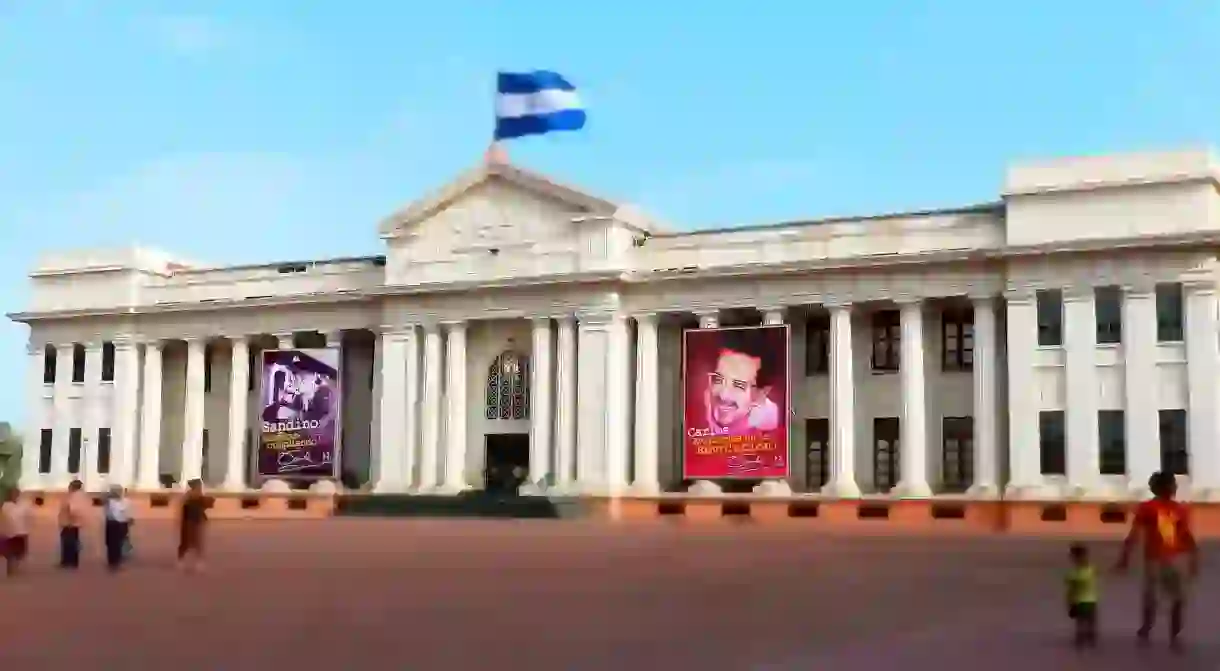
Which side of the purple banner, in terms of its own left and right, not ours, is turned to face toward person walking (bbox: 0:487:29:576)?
front

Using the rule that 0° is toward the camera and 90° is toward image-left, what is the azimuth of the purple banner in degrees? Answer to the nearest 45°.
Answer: approximately 0°

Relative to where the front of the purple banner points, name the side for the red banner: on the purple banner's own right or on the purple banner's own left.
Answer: on the purple banner's own left

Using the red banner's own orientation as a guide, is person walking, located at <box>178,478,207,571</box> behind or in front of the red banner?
in front

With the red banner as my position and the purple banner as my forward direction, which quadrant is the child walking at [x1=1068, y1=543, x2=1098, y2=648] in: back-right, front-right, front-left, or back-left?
back-left

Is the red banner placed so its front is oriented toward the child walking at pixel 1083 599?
yes

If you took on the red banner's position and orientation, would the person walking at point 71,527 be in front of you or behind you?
in front

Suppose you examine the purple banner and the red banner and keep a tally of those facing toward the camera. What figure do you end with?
2
